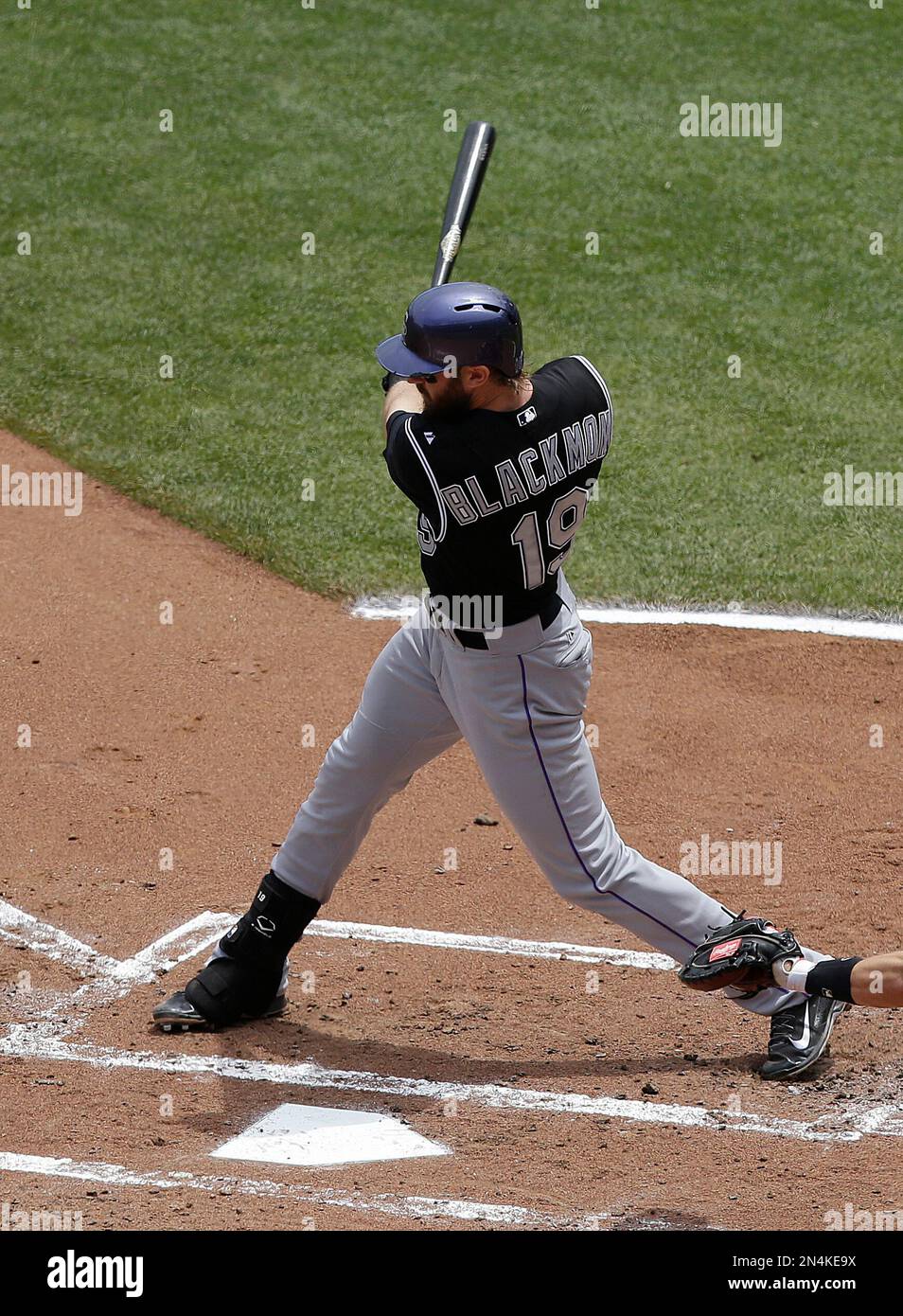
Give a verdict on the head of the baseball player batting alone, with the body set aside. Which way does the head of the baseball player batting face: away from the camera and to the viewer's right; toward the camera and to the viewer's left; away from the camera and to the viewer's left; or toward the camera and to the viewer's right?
away from the camera and to the viewer's left

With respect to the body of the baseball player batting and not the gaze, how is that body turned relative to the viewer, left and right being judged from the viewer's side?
facing away from the viewer and to the left of the viewer
